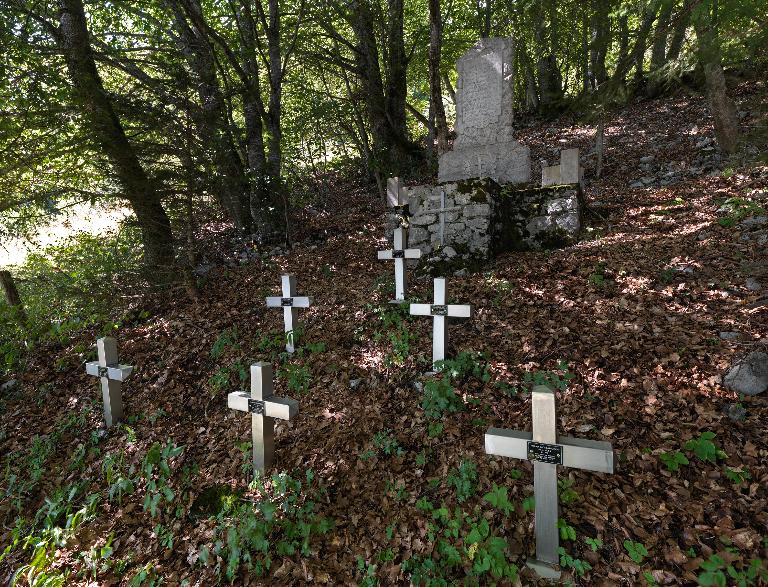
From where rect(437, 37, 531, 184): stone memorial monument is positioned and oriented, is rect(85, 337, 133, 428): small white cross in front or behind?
in front

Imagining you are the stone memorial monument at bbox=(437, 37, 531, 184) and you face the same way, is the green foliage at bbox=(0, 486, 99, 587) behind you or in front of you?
in front

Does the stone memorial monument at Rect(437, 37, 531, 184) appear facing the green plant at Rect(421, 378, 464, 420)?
yes

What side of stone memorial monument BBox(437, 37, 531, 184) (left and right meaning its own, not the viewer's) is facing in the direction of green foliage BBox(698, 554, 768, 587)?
front

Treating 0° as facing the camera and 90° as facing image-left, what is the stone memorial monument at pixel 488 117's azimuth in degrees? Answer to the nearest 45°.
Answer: approximately 0°

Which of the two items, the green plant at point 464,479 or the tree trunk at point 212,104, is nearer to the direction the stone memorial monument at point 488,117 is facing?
the green plant

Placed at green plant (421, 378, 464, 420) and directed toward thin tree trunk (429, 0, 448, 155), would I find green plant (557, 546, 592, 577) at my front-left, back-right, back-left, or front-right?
back-right

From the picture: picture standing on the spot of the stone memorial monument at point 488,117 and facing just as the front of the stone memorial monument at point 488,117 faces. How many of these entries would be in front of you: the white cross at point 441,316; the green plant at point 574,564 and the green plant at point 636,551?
3

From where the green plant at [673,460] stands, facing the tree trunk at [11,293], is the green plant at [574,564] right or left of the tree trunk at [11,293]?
left

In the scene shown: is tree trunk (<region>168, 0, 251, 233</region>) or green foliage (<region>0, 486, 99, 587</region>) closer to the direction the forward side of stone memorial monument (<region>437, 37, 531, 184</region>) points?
the green foliage

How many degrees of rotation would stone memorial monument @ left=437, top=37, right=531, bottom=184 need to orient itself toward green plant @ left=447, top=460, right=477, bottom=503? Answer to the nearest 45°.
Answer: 0° — it already faces it

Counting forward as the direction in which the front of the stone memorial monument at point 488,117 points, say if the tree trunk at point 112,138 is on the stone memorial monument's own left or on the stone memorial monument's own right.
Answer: on the stone memorial monument's own right

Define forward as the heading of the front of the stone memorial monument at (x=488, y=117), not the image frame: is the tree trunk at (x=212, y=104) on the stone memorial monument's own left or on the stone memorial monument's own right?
on the stone memorial monument's own right

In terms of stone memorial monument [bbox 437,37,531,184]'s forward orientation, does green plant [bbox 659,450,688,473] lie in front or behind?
in front

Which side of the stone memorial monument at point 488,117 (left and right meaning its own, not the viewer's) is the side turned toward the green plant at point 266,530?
front

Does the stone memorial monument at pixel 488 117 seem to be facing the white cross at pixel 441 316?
yes
